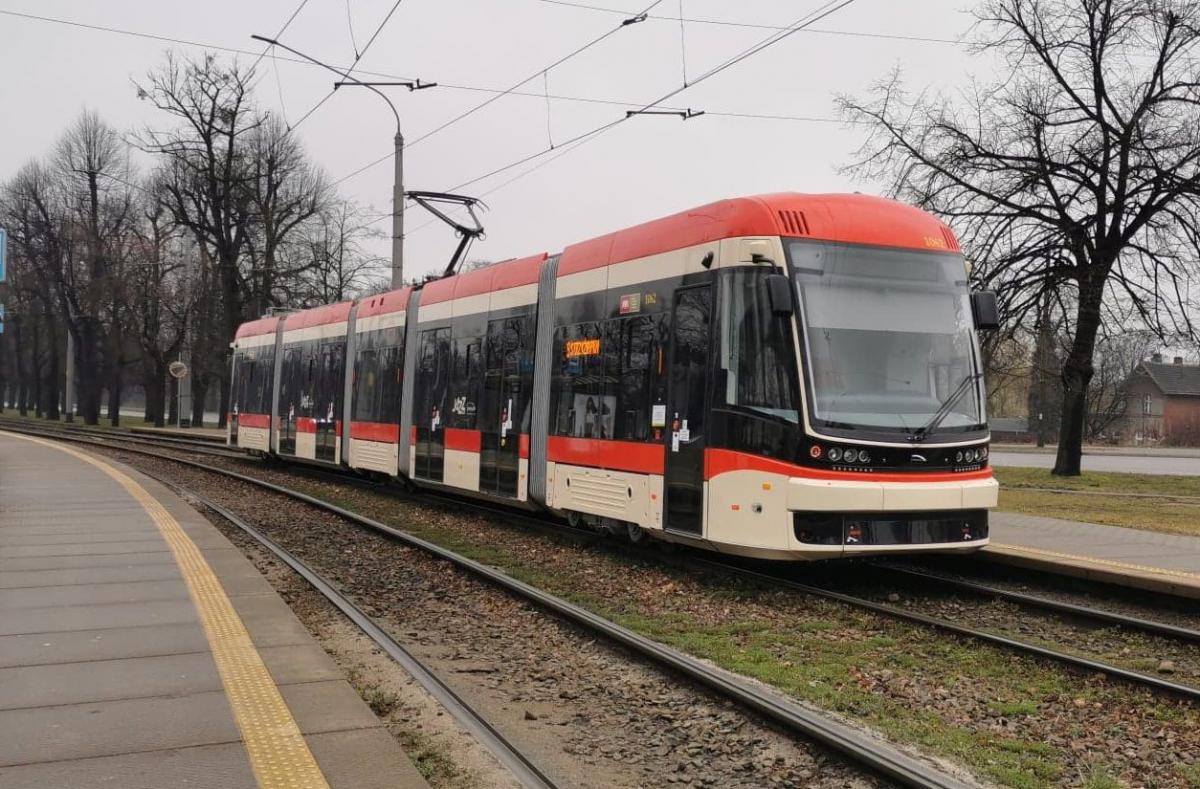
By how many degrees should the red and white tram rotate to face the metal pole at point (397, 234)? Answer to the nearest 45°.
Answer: approximately 180°

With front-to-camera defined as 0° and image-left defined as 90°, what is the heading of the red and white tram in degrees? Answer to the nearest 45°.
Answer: approximately 315°

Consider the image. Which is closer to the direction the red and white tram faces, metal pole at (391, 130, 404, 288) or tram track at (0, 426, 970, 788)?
the tram track

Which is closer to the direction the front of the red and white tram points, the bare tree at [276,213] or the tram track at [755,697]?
the tram track

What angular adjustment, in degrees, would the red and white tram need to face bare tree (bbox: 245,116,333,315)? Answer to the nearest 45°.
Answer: approximately 180°
